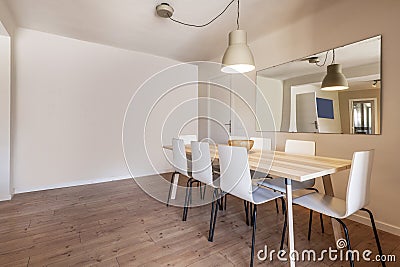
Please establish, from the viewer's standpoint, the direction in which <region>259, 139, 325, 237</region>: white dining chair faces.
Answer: facing the viewer and to the left of the viewer

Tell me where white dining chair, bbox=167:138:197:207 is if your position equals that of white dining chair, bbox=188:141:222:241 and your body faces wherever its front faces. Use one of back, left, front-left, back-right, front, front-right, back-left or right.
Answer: left

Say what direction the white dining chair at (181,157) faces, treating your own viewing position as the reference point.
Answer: facing away from the viewer and to the right of the viewer

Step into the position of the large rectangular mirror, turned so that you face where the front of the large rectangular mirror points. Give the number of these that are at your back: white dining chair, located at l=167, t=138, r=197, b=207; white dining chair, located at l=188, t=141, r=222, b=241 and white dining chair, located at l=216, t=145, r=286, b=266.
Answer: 0

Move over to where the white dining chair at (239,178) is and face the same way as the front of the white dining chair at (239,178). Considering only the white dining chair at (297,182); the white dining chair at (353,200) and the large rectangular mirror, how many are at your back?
0

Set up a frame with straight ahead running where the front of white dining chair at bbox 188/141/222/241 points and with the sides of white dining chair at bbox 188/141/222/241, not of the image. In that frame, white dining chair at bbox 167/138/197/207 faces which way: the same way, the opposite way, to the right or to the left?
the same way

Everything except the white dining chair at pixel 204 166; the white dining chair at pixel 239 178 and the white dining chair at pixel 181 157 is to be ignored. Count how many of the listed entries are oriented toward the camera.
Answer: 0

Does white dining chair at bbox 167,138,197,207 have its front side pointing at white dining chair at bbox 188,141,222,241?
no

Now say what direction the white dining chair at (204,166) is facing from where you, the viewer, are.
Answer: facing away from the viewer and to the right of the viewer

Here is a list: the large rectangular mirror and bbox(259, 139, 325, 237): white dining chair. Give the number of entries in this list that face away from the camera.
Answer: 0

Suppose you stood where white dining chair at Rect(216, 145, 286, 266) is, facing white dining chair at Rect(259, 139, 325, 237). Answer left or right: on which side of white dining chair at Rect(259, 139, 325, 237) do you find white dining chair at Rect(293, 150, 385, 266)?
right

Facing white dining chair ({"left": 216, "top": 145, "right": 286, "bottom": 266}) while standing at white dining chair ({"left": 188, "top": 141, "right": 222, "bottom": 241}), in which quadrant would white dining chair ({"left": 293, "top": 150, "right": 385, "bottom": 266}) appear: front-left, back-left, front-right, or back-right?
front-left

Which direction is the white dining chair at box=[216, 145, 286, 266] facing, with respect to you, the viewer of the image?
facing away from the viewer and to the right of the viewer

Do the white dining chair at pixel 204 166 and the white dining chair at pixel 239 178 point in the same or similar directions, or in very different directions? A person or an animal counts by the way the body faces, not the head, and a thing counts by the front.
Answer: same or similar directions

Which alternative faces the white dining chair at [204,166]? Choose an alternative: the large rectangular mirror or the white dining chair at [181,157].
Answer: the large rectangular mirror

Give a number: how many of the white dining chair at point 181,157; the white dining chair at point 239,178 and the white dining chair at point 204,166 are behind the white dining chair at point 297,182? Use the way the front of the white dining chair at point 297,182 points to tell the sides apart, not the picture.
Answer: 0

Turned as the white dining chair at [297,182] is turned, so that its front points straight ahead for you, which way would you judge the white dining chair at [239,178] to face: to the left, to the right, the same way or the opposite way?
the opposite way

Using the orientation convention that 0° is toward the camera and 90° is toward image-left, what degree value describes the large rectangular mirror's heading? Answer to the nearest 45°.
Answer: approximately 45°

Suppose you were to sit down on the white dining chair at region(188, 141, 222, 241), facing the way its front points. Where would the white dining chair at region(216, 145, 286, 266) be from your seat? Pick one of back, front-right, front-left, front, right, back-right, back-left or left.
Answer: right
